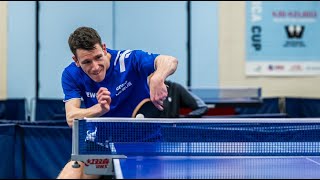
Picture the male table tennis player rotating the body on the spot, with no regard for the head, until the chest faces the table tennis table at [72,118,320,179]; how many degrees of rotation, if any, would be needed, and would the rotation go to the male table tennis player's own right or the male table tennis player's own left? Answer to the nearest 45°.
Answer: approximately 45° to the male table tennis player's own left

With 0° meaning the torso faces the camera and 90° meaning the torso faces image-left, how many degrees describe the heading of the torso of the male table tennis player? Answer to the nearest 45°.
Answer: approximately 0°

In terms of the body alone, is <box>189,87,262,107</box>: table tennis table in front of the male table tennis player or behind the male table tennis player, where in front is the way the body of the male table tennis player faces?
behind
